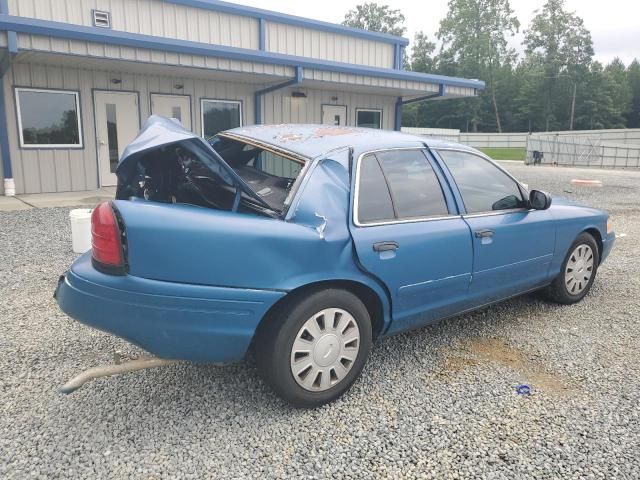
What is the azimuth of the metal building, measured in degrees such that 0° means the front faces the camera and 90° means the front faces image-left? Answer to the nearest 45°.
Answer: approximately 315°

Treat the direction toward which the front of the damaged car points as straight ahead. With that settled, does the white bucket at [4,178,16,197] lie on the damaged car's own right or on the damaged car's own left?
on the damaged car's own left

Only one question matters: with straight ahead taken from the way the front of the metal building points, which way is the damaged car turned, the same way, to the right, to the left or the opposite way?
to the left

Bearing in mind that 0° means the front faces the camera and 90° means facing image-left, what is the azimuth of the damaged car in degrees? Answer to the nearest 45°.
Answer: approximately 225°

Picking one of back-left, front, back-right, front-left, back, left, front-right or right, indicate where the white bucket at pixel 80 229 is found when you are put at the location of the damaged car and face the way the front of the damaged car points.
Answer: left

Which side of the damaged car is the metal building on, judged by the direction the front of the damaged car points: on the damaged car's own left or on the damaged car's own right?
on the damaged car's own left

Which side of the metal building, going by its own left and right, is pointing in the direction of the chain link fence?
left

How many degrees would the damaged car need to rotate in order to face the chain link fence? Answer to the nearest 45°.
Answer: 0° — it already faces it

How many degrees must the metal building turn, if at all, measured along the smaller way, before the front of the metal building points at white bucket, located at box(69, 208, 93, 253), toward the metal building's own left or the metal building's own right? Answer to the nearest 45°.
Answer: approximately 45° to the metal building's own right

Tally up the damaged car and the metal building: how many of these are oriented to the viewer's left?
0

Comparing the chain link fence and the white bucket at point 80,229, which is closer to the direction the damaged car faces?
the chain link fence
